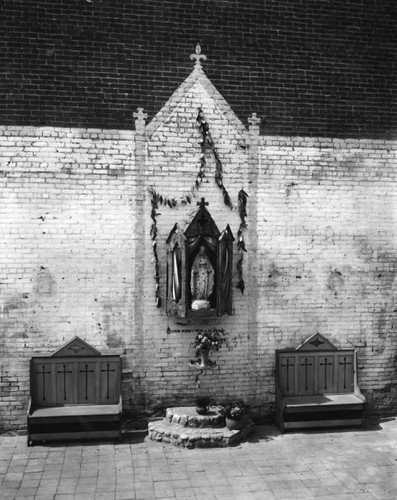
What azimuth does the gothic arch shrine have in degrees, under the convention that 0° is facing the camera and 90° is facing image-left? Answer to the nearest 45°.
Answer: approximately 0°

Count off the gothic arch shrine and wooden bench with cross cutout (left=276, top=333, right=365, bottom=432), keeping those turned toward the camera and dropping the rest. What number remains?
2

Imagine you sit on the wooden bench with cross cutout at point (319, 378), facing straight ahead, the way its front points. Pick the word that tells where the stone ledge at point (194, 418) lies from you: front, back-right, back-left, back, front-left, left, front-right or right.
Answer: front-right

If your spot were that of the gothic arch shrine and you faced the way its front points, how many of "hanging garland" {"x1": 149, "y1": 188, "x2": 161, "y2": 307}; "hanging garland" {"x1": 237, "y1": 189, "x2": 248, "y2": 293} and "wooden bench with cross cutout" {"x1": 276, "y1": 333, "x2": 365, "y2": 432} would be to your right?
1

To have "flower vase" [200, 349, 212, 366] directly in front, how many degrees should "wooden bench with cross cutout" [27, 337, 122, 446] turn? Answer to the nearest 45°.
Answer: approximately 90° to its left

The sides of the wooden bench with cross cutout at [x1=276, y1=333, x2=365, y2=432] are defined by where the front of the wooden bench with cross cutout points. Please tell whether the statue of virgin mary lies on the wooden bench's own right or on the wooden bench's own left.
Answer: on the wooden bench's own right
